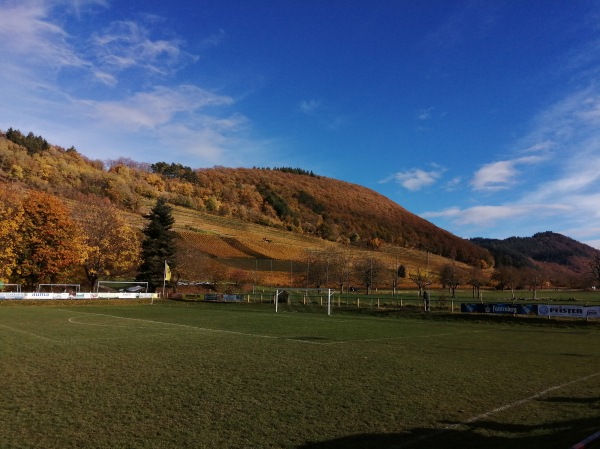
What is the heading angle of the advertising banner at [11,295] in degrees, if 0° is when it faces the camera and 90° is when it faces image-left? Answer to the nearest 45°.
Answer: approximately 0°
